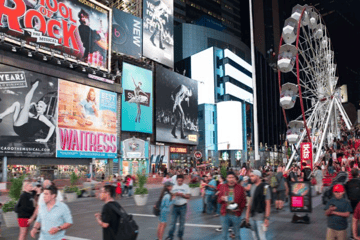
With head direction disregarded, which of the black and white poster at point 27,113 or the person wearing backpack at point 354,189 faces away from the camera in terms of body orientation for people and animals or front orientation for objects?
the person wearing backpack

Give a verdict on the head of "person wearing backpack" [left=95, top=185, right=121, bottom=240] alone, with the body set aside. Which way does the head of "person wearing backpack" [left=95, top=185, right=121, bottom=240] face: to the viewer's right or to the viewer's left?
to the viewer's left

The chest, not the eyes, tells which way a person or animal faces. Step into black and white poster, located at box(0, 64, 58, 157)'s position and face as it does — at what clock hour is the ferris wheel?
The ferris wheel is roughly at 10 o'clock from the black and white poster.

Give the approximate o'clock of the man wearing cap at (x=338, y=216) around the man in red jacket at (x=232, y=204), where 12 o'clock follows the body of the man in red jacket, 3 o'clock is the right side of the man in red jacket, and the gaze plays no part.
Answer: The man wearing cap is roughly at 10 o'clock from the man in red jacket.

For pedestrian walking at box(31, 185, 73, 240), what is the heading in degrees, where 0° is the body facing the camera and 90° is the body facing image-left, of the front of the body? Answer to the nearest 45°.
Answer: approximately 45°

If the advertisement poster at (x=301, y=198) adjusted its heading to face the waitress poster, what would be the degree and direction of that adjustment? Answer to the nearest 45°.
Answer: approximately 135° to its right

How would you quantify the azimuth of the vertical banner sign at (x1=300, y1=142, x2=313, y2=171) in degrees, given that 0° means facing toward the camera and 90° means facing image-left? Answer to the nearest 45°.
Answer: approximately 0°

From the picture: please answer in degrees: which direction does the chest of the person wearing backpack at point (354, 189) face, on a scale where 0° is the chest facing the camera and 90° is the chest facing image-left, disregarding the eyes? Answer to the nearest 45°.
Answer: approximately 180°

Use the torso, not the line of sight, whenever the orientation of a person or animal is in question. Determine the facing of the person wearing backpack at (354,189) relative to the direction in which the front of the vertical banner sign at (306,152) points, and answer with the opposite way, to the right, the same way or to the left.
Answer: the opposite way
